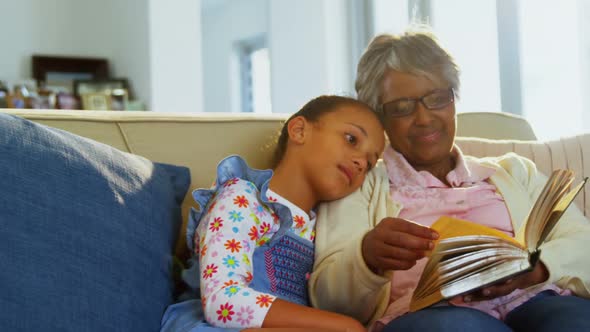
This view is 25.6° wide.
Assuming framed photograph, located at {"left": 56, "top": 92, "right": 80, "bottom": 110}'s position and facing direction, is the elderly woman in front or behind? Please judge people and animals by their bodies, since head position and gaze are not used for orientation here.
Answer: in front

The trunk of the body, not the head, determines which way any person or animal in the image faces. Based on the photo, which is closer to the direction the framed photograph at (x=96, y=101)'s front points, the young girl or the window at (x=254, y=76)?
the young girl

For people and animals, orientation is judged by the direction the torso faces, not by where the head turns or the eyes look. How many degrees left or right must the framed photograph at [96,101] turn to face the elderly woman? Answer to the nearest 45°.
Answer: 0° — it already faces them

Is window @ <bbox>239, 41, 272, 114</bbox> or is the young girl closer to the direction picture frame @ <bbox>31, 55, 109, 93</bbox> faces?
the young girl

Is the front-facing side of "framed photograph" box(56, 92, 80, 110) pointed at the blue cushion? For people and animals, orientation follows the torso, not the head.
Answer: yes

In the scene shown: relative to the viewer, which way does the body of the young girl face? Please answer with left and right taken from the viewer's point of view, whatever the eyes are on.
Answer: facing the viewer and to the right of the viewer

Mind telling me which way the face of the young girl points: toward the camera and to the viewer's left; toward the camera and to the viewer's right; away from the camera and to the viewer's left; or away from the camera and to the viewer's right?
toward the camera and to the viewer's right
